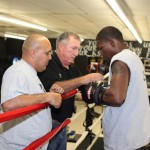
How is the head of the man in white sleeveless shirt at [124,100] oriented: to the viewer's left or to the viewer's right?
to the viewer's left

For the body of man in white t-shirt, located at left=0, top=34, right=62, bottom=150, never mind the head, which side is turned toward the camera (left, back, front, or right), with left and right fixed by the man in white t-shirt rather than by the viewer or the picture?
right

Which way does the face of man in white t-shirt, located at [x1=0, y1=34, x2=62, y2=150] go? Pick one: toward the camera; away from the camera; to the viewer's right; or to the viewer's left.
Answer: to the viewer's right

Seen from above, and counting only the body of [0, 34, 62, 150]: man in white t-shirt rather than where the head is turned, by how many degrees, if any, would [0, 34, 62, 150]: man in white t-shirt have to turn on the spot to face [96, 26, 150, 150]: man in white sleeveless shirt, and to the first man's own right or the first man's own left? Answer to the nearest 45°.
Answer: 0° — they already face them
